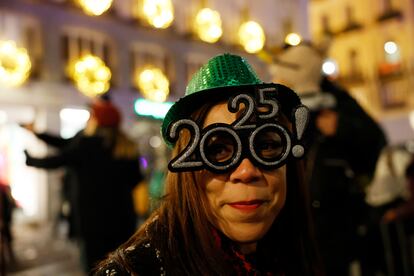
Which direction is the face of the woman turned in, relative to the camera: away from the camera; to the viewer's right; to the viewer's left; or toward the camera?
toward the camera

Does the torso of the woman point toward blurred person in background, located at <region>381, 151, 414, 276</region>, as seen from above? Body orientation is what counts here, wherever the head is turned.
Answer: no

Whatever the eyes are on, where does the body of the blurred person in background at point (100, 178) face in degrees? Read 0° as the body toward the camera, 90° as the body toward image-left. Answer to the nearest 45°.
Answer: approximately 135°

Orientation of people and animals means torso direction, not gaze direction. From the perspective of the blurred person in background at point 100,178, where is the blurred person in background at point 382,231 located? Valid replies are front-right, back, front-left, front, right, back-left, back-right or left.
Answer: back-right

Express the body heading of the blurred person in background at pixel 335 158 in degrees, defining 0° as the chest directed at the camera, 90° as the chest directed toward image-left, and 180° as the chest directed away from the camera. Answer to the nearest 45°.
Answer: approximately 90°

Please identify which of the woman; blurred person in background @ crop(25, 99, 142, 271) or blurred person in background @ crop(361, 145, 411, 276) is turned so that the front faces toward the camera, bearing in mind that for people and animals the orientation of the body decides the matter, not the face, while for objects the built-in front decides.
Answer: the woman

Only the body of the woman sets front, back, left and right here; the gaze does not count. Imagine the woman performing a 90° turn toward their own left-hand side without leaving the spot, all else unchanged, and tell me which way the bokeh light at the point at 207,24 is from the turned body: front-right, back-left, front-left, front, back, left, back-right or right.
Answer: left

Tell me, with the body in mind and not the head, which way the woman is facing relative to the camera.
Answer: toward the camera
